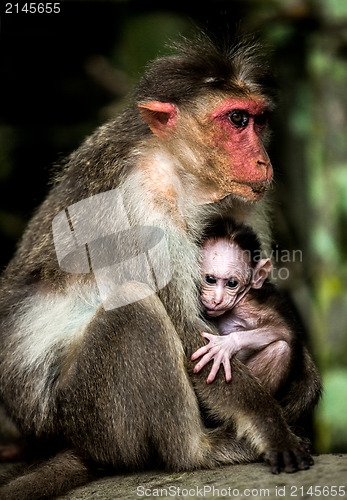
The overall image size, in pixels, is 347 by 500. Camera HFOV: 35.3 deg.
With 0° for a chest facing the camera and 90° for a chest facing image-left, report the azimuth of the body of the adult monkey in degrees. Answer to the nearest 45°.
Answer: approximately 270°

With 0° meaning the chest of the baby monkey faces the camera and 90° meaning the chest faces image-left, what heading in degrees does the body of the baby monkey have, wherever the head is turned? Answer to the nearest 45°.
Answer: approximately 45°
